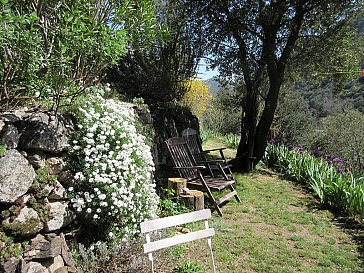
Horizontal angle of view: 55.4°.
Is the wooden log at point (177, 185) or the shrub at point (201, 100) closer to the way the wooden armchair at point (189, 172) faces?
the wooden log

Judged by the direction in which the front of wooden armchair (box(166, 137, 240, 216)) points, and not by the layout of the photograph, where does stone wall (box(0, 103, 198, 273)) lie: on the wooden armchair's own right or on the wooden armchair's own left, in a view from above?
on the wooden armchair's own right

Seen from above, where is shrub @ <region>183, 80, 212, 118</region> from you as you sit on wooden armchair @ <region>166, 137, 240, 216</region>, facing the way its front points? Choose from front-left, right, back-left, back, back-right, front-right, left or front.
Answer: back-left

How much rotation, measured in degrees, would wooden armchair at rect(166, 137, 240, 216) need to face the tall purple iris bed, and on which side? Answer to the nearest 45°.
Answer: approximately 45° to its left

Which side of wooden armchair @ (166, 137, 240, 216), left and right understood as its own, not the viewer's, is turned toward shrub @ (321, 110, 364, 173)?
left

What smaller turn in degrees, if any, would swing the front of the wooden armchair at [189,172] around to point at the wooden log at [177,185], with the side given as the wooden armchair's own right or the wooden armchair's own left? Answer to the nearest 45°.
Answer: approximately 135° to the wooden armchair's own right

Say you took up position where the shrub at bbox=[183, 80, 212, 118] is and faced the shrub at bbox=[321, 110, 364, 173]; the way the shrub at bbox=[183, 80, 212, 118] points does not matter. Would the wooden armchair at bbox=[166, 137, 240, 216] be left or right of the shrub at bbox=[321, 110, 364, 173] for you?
right

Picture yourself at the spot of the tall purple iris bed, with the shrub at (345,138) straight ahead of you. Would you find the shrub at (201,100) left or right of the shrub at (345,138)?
left

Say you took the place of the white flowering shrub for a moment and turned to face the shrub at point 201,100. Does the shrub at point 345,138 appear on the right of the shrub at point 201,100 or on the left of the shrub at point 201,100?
right

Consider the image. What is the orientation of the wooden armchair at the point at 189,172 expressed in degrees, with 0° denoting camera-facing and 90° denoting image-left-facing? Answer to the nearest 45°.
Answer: approximately 315°
